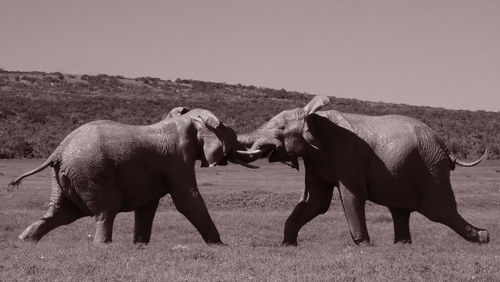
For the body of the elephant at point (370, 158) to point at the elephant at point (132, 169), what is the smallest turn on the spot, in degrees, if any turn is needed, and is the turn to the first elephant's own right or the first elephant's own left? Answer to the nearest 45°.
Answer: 0° — it already faces it

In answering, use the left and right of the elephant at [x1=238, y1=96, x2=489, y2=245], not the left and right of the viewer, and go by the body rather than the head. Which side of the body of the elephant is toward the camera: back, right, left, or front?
left
